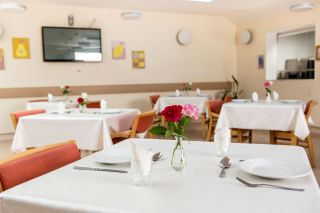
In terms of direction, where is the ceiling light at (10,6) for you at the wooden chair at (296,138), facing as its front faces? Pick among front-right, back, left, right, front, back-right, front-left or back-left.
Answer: front

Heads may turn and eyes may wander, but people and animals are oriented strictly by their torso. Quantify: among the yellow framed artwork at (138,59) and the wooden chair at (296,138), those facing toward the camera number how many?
1

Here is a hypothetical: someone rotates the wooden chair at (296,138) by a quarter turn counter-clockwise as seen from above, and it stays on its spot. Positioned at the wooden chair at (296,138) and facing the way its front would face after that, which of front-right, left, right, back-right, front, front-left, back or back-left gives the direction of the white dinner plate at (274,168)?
front

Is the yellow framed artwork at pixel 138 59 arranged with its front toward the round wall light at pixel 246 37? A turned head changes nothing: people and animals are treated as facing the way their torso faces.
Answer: no

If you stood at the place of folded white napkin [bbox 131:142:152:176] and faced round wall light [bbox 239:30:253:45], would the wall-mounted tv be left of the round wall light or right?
left

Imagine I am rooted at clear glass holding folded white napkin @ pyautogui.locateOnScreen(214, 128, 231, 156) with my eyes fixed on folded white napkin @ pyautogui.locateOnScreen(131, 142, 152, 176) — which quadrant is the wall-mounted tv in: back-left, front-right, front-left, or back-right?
back-right

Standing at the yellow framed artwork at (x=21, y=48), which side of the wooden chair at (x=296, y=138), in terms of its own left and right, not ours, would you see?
front

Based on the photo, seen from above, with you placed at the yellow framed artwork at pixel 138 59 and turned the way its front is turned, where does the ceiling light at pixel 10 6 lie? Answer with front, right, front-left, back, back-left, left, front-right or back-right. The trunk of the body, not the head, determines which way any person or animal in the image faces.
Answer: front-right

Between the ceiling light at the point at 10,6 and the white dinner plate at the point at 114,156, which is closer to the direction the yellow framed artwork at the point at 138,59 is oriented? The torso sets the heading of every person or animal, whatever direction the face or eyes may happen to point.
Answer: the white dinner plate

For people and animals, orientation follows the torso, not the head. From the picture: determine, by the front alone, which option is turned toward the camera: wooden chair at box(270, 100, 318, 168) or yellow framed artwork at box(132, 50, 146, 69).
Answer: the yellow framed artwork

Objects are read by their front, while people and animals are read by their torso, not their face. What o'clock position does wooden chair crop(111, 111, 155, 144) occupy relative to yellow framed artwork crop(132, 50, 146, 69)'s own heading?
The wooden chair is roughly at 12 o'clock from the yellow framed artwork.

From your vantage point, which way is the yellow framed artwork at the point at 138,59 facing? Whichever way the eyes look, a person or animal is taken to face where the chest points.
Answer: toward the camera

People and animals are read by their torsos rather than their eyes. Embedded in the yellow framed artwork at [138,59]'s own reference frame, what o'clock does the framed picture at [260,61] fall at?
The framed picture is roughly at 9 o'clock from the yellow framed artwork.

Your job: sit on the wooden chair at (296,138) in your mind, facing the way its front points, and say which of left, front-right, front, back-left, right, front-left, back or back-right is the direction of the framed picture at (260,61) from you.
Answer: right

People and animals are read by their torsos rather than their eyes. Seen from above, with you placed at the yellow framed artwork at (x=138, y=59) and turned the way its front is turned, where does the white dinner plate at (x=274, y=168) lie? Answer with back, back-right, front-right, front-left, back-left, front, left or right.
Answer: front

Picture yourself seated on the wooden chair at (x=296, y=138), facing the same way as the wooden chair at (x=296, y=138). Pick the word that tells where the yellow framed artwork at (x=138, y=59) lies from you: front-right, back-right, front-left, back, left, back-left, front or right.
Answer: front-right

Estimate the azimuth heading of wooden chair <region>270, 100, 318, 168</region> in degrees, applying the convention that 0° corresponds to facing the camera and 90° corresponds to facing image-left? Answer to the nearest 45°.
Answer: approximately 90°

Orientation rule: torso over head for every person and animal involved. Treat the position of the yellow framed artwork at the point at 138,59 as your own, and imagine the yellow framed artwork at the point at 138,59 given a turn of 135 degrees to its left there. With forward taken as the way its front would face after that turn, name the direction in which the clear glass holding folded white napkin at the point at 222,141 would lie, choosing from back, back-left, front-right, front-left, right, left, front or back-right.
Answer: back-right
